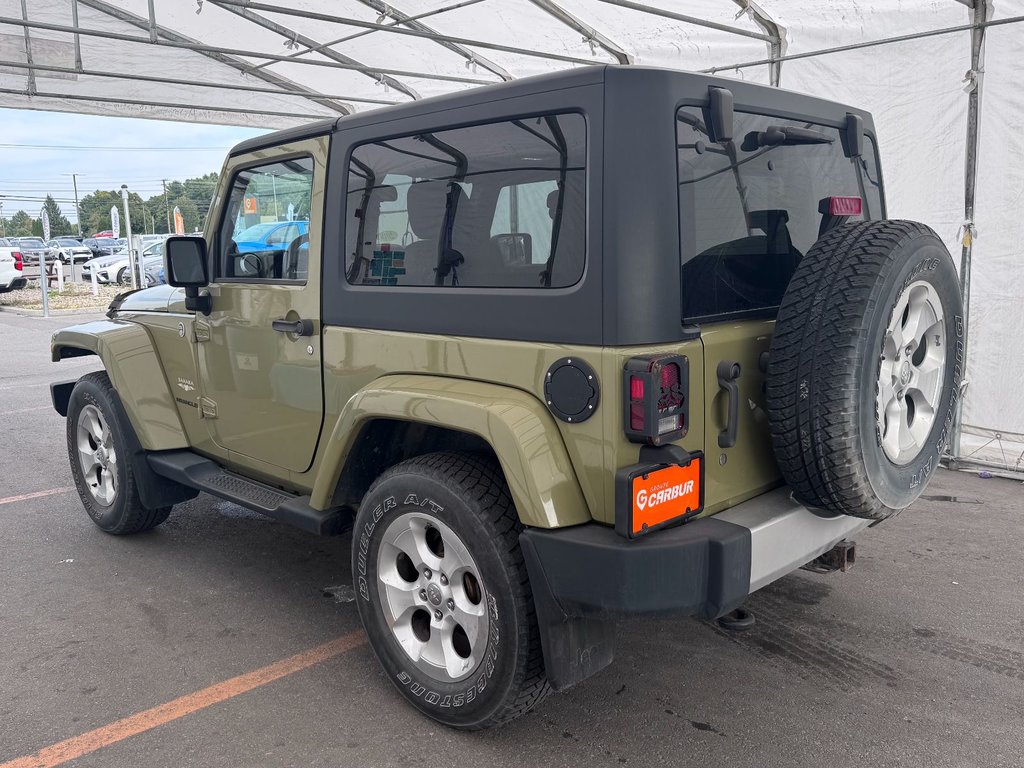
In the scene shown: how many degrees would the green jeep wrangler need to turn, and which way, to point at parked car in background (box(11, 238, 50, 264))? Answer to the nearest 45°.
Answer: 0° — it already faces it

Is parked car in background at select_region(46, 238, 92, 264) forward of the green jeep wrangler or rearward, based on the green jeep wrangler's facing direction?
forward

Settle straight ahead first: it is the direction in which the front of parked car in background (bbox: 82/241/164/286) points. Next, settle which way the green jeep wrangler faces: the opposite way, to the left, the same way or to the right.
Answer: to the right

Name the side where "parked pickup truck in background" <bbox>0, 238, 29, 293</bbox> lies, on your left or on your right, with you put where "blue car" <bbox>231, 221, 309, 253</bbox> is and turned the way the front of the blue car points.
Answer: on your right

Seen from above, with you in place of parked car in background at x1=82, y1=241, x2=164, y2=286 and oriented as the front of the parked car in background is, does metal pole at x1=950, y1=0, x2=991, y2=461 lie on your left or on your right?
on your left

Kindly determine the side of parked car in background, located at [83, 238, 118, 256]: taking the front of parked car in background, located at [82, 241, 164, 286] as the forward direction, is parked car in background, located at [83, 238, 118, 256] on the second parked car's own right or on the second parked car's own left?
on the second parked car's own right

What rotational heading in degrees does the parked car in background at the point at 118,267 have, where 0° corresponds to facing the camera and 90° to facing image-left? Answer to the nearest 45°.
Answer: approximately 45°

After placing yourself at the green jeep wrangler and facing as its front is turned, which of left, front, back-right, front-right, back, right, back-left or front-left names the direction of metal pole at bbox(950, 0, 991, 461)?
right

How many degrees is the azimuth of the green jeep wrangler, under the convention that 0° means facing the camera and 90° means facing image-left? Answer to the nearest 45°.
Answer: approximately 135°
